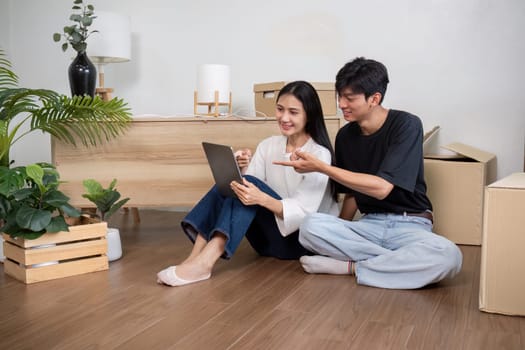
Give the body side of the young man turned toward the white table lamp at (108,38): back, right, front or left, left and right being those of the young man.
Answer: right

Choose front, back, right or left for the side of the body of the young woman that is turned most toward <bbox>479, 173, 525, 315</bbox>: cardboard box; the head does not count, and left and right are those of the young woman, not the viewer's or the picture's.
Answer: left

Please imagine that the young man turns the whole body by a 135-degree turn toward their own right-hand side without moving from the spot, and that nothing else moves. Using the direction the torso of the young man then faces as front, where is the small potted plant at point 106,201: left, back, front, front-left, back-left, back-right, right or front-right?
left

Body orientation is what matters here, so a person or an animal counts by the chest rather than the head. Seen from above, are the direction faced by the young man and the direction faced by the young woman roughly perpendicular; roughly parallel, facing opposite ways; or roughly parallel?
roughly parallel

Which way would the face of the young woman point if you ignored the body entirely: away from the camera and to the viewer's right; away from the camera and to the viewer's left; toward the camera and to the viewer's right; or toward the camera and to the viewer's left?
toward the camera and to the viewer's left

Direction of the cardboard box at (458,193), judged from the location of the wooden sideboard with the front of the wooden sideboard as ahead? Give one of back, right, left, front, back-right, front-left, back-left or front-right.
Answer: left

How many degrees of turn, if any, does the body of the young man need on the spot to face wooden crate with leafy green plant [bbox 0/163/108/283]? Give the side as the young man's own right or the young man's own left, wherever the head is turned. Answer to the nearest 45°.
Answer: approximately 45° to the young man's own right

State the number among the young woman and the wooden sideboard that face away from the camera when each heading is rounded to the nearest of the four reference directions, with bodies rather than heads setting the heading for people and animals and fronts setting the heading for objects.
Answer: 0

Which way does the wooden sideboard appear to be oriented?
toward the camera

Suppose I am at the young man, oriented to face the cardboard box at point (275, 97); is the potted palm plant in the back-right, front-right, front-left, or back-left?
front-left

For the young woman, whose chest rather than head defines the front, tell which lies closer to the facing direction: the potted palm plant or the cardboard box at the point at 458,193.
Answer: the potted palm plant

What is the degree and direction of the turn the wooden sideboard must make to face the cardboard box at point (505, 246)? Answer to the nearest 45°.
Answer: approximately 45° to its left

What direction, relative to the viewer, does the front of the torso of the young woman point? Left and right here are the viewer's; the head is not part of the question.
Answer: facing the viewer and to the left of the viewer

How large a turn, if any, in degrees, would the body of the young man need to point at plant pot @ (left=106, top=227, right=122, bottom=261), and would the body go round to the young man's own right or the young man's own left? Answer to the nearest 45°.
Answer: approximately 45° to the young man's own right
